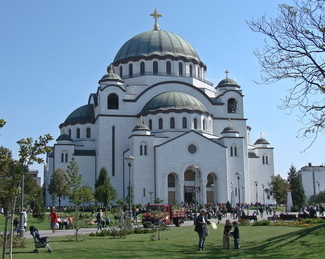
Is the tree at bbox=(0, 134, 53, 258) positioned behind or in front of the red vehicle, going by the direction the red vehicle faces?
in front

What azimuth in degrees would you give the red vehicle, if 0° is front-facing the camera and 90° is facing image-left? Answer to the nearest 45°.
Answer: approximately 45°
